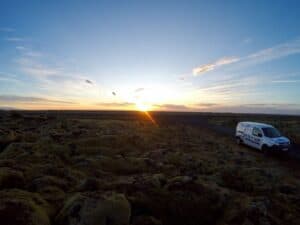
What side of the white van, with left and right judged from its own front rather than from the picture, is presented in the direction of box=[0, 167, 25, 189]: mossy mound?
right

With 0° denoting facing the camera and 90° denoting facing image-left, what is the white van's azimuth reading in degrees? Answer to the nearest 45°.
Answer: approximately 315°

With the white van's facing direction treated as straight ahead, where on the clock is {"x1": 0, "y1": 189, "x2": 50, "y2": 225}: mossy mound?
The mossy mound is roughly at 2 o'clock from the white van.

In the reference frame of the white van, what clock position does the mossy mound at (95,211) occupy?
The mossy mound is roughly at 2 o'clock from the white van.
